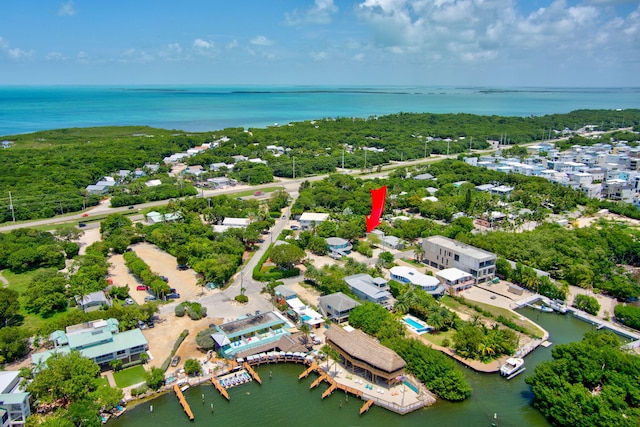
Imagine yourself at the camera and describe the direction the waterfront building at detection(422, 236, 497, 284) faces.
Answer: facing the viewer and to the right of the viewer

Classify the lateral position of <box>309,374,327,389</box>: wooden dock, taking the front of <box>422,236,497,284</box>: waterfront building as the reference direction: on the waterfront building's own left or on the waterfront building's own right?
on the waterfront building's own right

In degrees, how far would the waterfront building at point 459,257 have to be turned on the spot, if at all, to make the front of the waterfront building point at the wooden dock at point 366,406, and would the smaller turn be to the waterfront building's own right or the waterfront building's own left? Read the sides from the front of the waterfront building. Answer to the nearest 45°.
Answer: approximately 45° to the waterfront building's own right

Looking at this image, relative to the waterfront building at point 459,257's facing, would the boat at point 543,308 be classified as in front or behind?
in front

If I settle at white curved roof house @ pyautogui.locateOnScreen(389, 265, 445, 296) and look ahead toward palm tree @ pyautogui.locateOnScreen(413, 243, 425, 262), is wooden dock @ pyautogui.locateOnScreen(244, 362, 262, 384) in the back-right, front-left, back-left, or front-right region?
back-left

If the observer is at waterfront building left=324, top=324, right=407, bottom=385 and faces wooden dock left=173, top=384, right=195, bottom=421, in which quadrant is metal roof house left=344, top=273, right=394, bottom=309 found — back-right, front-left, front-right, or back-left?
back-right

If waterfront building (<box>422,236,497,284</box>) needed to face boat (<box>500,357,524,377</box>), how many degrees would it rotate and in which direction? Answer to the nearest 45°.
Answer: approximately 45° to its right

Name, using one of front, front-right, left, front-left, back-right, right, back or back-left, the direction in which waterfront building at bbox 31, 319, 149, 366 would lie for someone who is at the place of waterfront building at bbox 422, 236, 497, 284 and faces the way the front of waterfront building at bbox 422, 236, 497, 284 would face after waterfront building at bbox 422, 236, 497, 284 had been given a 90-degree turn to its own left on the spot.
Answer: back

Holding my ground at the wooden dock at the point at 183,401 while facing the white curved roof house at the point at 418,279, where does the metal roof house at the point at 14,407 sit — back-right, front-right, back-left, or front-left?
back-left

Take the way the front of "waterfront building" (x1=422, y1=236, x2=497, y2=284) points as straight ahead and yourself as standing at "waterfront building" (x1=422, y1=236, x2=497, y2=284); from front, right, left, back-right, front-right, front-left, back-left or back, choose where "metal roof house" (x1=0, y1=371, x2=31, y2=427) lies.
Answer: right

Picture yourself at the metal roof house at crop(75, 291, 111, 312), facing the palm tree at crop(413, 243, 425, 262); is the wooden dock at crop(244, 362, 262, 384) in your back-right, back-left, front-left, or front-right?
front-right
